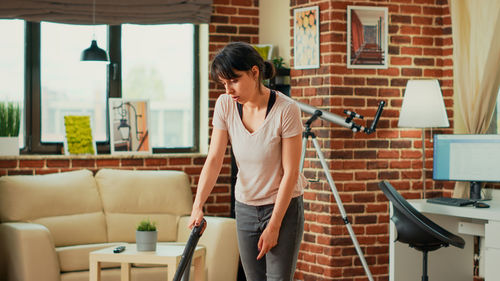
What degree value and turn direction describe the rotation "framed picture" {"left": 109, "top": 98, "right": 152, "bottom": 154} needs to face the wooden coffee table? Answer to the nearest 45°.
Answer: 0° — it already faces it

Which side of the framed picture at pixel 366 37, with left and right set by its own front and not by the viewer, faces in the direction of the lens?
front

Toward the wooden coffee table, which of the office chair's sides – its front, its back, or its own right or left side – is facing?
back

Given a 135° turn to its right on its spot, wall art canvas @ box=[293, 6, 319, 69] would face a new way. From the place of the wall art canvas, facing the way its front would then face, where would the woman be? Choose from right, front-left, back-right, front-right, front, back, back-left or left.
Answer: back

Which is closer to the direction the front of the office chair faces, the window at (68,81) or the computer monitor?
the computer monitor

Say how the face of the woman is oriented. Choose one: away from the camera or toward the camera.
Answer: toward the camera

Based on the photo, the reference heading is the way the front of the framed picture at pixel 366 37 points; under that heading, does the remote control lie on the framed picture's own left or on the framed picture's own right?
on the framed picture's own right

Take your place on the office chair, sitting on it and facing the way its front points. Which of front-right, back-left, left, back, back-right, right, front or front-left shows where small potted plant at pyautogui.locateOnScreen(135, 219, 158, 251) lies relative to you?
back

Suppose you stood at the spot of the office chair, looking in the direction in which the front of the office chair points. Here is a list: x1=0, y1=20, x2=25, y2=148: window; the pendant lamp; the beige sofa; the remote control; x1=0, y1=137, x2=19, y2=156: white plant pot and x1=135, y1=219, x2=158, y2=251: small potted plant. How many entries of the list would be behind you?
6

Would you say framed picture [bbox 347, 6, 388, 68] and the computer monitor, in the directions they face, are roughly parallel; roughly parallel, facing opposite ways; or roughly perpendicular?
roughly parallel

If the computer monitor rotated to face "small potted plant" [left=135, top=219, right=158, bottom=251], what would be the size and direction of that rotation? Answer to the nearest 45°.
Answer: approximately 45° to its right

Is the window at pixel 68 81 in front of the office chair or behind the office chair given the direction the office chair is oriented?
behind

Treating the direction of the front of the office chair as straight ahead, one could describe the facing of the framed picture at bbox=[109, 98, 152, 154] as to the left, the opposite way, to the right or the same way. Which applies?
to the right

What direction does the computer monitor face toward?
toward the camera

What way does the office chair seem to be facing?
to the viewer's right

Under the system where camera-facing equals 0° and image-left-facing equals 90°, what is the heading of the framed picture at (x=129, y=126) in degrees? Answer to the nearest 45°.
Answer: approximately 0°

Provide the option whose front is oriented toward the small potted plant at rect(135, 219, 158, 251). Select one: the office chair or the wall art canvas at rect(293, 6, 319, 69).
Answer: the wall art canvas

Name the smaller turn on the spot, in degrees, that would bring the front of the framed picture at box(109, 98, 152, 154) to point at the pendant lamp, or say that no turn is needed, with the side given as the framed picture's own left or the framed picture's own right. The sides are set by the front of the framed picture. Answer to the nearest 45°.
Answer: approximately 45° to the framed picture's own right

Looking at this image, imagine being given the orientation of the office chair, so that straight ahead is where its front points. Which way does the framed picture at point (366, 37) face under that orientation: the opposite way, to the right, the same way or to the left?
to the right
